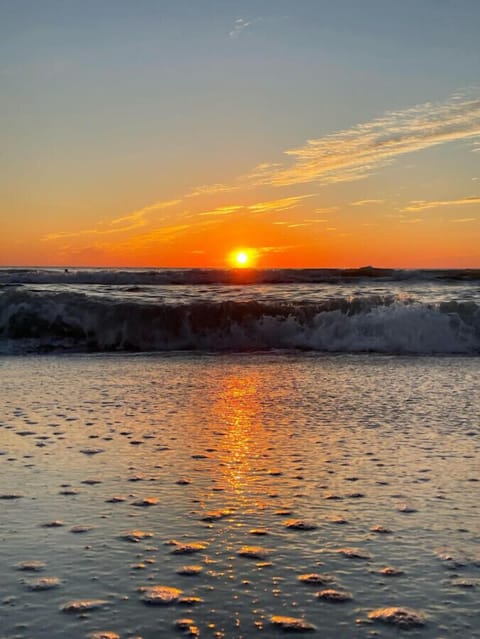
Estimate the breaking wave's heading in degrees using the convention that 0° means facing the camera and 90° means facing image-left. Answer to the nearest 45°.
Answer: approximately 0°
